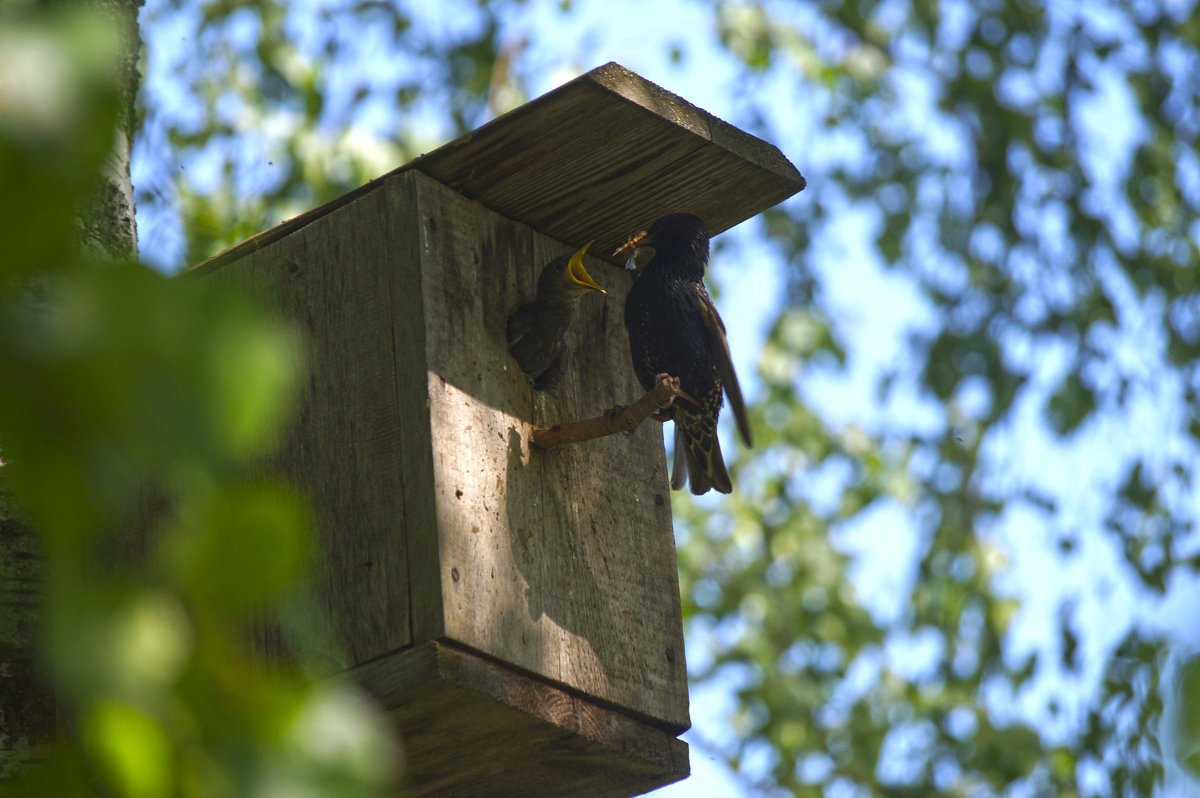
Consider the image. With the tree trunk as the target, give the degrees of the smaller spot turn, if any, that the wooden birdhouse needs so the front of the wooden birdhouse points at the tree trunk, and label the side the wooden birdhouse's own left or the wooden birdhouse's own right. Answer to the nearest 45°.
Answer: approximately 90° to the wooden birdhouse's own right

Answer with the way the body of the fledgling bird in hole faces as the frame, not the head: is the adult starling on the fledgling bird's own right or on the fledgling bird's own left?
on the fledgling bird's own left

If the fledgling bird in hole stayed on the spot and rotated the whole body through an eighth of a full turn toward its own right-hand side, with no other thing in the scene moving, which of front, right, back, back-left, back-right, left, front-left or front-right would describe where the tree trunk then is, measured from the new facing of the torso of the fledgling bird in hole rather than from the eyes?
right

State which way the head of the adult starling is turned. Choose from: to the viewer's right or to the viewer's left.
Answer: to the viewer's left
